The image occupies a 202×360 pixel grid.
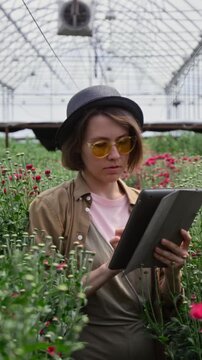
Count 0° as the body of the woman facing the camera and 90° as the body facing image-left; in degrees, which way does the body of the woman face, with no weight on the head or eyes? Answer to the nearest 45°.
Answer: approximately 315°
